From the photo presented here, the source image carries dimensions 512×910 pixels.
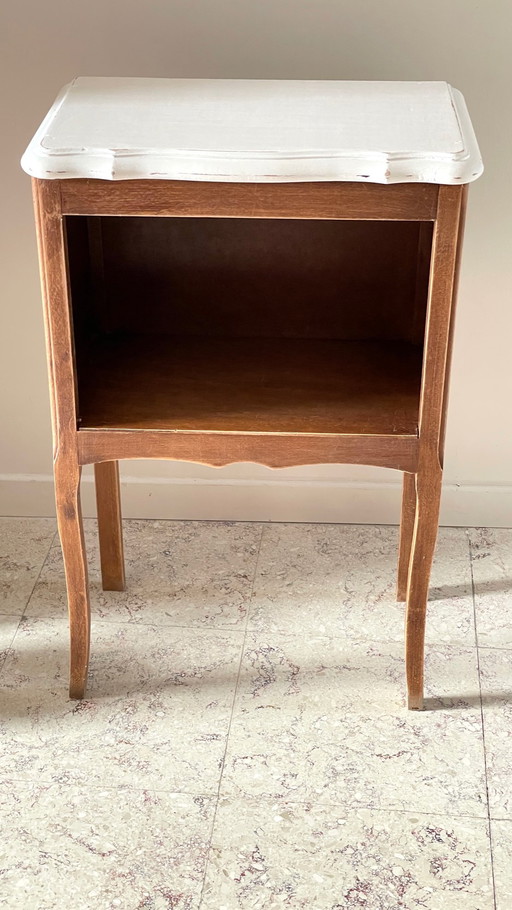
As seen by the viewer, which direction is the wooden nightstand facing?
toward the camera
